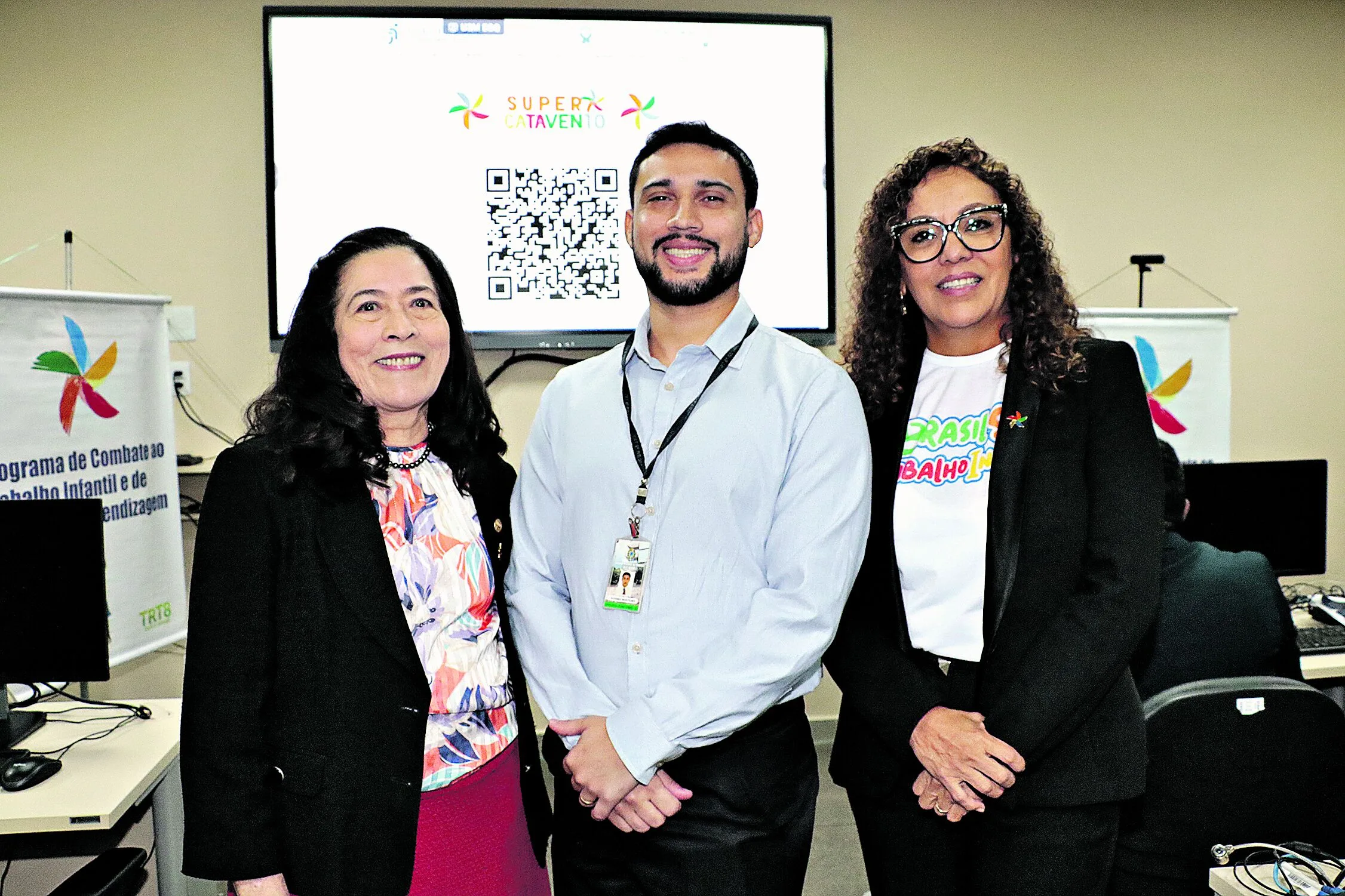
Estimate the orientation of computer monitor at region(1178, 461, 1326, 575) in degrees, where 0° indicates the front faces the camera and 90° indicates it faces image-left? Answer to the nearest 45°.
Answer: approximately 0°

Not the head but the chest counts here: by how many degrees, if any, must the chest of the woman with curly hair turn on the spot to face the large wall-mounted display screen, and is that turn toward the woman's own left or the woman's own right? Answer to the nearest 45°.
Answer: approximately 90° to the woman's own right

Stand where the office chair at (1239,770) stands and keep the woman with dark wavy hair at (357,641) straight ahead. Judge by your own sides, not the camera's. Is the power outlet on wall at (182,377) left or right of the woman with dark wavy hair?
right

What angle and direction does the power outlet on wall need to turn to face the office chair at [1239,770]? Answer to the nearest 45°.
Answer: approximately 45° to its left

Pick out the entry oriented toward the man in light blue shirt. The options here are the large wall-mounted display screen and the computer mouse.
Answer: the large wall-mounted display screen

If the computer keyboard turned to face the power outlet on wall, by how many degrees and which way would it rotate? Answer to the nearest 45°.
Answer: approximately 45° to its right

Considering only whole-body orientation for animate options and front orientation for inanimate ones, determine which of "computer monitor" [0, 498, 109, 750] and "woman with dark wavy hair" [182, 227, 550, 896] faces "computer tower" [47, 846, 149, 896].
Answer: the computer monitor

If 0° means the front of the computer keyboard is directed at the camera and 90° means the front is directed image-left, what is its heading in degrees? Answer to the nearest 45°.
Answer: approximately 0°
